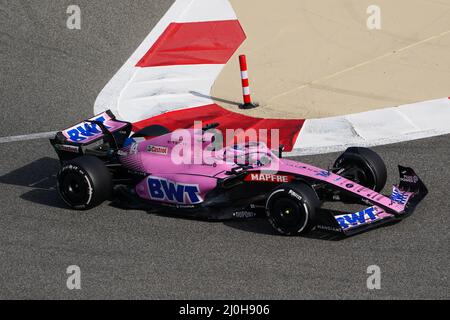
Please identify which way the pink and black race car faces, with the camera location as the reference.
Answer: facing the viewer and to the right of the viewer

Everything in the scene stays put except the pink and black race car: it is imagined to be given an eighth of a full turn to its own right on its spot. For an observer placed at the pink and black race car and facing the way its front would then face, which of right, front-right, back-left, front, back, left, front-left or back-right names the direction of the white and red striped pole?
back
